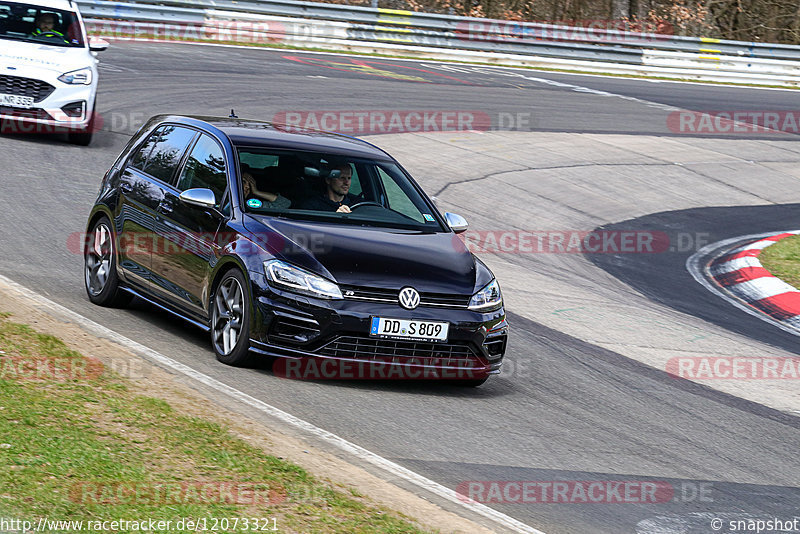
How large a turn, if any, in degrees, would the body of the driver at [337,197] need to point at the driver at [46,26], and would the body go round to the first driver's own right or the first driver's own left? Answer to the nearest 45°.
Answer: approximately 180°

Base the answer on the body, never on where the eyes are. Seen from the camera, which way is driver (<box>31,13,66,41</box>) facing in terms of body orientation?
toward the camera

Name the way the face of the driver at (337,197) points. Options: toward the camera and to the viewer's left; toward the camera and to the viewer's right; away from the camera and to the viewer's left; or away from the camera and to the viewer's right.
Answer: toward the camera and to the viewer's right

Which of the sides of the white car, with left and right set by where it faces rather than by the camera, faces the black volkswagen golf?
front

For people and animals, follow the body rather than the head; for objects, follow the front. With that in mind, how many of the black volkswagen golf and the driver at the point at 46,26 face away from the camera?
0

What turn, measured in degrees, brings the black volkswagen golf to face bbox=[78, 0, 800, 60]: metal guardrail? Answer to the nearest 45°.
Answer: approximately 135° to its left

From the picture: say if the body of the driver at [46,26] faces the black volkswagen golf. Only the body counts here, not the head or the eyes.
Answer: yes

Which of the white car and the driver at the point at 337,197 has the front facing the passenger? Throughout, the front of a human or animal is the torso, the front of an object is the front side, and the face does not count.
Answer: the white car

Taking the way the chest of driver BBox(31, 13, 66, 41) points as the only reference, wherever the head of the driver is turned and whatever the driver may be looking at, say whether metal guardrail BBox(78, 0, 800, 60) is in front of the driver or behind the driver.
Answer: behind

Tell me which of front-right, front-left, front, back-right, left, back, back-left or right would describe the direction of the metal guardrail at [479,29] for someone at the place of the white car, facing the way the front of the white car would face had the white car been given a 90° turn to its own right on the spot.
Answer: back-right

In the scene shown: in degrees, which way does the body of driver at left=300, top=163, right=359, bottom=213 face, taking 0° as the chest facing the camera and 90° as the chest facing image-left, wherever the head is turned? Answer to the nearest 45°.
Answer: approximately 315°

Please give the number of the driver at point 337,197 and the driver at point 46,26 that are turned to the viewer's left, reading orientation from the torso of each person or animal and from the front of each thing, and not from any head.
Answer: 0

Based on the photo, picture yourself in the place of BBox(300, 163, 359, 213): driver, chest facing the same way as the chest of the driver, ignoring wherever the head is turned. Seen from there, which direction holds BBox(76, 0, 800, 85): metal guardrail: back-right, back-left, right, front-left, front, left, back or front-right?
back-left

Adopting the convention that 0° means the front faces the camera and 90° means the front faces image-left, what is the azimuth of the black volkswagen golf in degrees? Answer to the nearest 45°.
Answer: approximately 315°

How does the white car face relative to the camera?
toward the camera

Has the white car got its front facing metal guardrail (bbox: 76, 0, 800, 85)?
no

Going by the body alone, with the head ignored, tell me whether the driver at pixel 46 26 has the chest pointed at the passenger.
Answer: yes

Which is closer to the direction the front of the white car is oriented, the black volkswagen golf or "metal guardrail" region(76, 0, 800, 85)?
the black volkswagen golf
